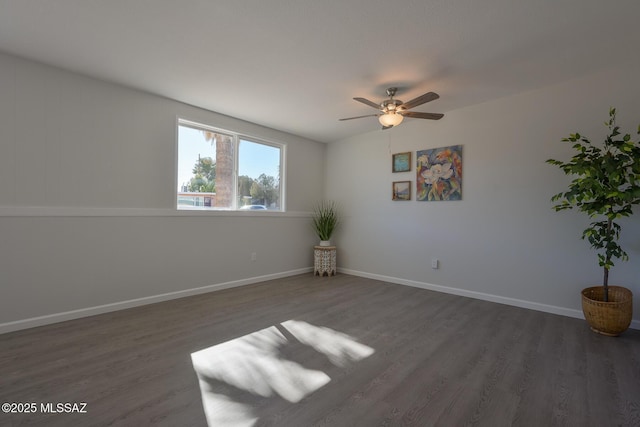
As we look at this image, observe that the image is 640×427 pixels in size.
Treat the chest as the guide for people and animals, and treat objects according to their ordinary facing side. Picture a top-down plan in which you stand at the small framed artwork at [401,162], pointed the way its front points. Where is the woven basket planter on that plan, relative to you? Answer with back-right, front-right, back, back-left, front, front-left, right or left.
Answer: left

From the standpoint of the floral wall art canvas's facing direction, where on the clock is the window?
The window is roughly at 1 o'clock from the floral wall art canvas.

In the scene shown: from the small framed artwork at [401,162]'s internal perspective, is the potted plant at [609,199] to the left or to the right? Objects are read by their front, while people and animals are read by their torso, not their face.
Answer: on its left

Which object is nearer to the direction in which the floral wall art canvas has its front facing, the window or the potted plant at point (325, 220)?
the window

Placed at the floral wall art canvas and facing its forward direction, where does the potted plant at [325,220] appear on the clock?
The potted plant is roughly at 2 o'clock from the floral wall art canvas.

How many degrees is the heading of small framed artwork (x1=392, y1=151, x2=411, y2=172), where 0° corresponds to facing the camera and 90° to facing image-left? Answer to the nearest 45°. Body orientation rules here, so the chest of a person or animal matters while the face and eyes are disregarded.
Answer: approximately 45°

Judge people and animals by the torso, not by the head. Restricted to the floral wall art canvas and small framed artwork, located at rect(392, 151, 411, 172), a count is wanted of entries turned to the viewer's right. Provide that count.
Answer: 0

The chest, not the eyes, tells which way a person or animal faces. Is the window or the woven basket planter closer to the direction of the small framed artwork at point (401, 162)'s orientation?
the window

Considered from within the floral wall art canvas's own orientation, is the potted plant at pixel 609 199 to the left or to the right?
on its left

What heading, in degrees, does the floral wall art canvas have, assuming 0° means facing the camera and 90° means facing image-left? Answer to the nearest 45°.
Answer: approximately 45°

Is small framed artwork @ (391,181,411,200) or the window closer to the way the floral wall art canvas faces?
the window

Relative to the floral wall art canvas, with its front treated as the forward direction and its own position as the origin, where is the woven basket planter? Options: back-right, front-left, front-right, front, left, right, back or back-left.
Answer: left

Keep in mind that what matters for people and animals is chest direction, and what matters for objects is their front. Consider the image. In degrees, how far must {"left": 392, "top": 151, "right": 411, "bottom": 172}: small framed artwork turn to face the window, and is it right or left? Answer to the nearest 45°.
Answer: approximately 45° to its right
